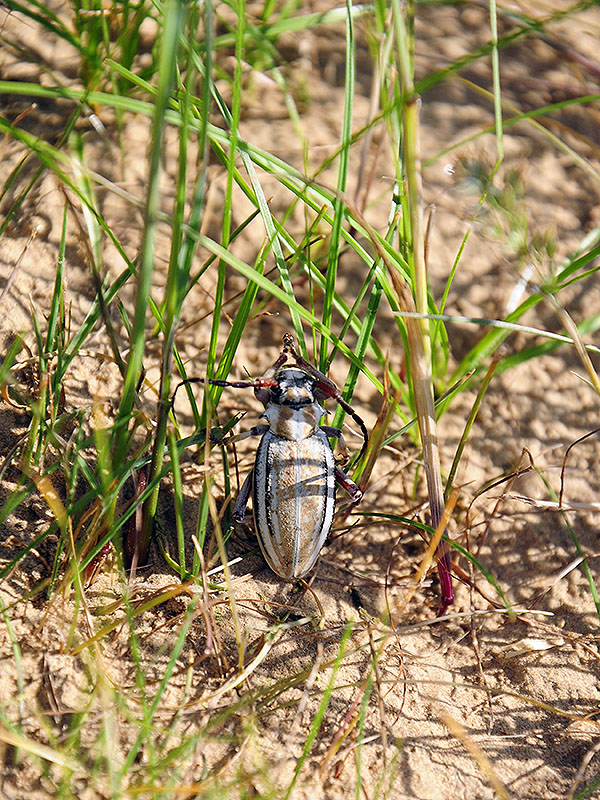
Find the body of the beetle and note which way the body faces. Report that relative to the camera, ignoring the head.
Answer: away from the camera
